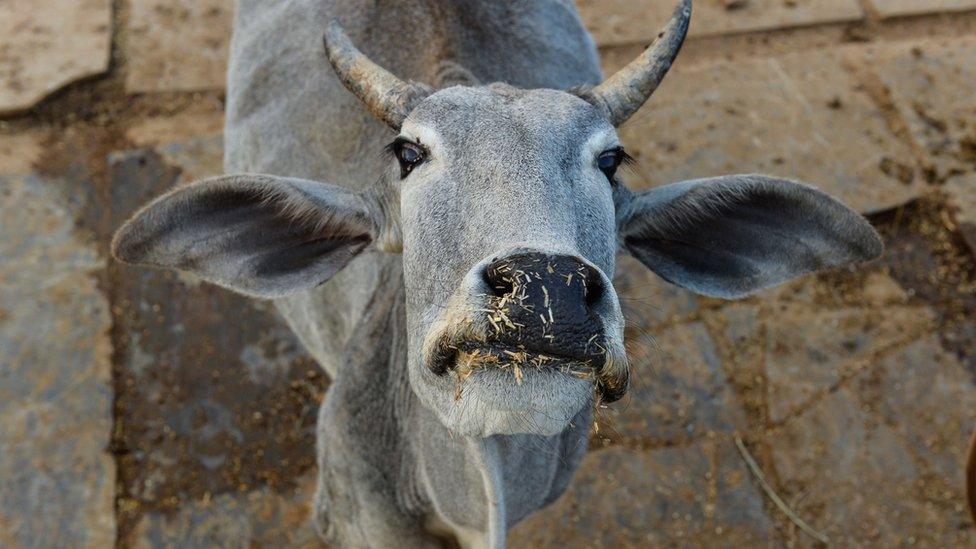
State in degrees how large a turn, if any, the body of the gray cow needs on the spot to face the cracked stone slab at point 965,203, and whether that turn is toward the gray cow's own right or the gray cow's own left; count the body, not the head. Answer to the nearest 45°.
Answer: approximately 135° to the gray cow's own left

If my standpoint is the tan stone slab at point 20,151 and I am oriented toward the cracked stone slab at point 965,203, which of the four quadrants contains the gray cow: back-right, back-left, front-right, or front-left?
front-right

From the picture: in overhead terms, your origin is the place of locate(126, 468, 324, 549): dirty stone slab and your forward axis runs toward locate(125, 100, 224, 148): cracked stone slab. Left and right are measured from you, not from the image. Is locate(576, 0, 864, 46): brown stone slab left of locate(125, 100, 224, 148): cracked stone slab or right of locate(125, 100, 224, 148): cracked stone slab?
right

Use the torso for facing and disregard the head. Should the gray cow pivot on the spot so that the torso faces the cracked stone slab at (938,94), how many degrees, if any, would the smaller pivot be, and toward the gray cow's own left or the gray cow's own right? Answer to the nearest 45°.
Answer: approximately 135° to the gray cow's own left

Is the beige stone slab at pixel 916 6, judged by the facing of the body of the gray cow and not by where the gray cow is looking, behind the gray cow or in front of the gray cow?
behind

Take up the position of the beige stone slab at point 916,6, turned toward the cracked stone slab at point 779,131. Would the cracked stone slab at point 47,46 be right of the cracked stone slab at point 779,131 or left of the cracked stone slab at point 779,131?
right

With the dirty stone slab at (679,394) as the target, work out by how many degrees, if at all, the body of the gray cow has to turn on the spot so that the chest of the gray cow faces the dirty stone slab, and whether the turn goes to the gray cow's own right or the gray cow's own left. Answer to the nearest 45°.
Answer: approximately 135° to the gray cow's own left

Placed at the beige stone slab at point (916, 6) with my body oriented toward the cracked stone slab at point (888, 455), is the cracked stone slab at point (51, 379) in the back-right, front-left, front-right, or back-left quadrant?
front-right

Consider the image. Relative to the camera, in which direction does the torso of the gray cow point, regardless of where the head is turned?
toward the camera
